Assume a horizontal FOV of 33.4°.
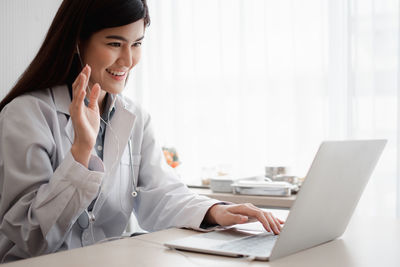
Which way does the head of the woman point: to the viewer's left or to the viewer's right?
to the viewer's right

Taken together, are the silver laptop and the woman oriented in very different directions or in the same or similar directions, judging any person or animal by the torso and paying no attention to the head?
very different directions

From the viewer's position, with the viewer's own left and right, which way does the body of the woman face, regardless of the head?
facing the viewer and to the right of the viewer

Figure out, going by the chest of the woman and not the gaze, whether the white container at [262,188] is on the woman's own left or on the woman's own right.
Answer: on the woman's own left

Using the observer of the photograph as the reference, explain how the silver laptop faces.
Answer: facing away from the viewer and to the left of the viewer

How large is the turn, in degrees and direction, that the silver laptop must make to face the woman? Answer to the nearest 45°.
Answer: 0° — it already faces them

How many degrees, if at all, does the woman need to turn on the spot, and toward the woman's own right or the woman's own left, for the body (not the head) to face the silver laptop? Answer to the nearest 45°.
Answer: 0° — they already face it

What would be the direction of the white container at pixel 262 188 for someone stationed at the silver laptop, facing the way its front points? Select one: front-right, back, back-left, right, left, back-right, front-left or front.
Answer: front-right
